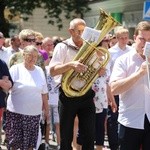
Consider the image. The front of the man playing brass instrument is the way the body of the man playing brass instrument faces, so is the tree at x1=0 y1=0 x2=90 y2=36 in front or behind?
behind

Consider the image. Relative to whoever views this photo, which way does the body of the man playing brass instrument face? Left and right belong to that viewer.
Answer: facing the viewer and to the right of the viewer

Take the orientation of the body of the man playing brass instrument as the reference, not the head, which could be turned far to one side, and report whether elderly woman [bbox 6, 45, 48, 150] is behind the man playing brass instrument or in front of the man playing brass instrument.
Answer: behind
